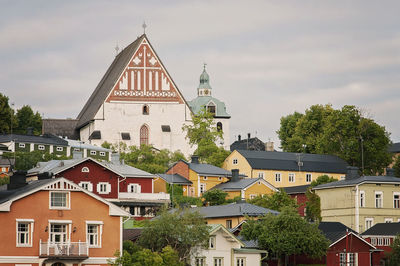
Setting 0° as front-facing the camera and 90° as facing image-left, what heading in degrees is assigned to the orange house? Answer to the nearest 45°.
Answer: approximately 0°
